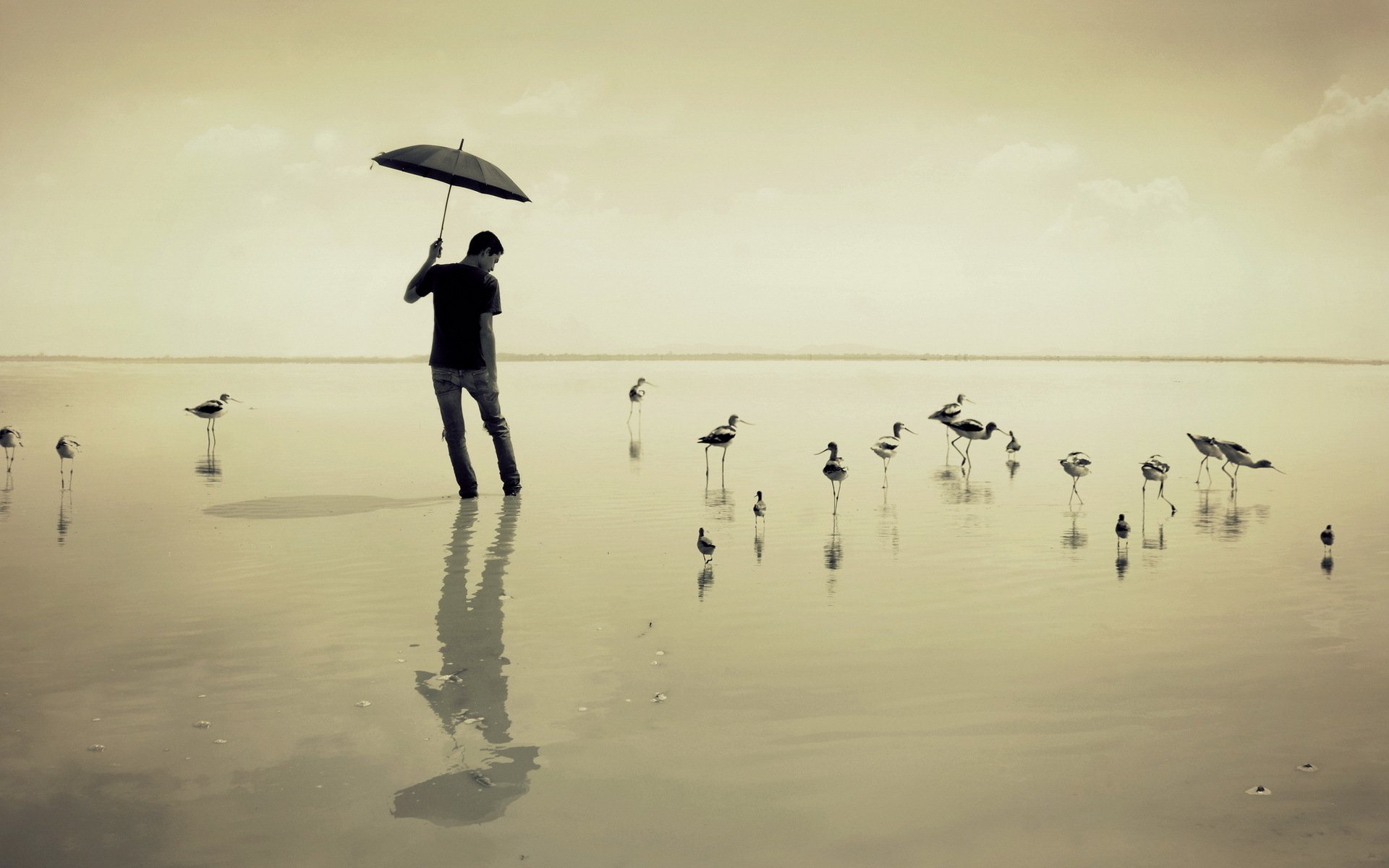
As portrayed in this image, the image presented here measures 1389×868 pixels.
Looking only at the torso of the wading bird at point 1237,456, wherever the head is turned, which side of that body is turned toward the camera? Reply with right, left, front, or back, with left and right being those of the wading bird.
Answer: right

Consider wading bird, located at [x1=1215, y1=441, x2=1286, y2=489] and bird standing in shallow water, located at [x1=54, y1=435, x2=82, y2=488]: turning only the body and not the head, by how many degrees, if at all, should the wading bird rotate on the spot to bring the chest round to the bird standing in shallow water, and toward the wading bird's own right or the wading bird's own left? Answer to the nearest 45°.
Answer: approximately 135° to the wading bird's own right

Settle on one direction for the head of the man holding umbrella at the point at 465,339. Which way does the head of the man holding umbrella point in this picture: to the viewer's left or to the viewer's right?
to the viewer's right

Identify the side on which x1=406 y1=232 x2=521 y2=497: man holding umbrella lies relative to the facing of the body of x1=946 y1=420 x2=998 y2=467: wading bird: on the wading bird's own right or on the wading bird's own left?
on the wading bird's own right

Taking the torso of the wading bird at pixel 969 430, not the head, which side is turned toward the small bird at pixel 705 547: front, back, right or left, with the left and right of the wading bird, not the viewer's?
right

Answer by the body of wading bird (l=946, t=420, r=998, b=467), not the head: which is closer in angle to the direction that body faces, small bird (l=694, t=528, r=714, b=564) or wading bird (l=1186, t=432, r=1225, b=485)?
the wading bird

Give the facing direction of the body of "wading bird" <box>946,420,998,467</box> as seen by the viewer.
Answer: to the viewer's right
